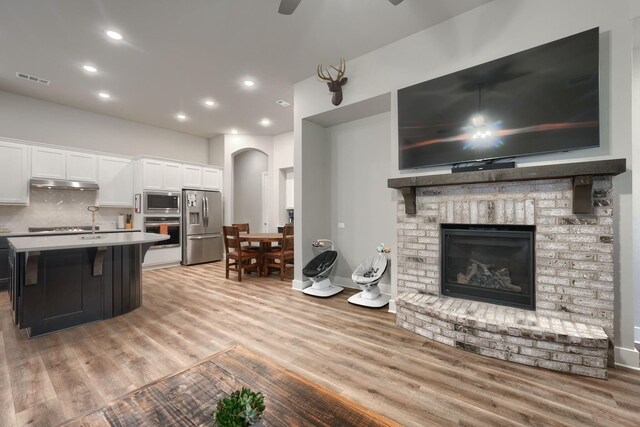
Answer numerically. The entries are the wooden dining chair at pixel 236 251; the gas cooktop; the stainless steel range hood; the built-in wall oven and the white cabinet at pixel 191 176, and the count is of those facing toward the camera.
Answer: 4

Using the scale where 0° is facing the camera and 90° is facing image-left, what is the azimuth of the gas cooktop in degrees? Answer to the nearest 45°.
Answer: approximately 0°

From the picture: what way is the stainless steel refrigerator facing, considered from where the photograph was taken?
facing the viewer and to the right of the viewer

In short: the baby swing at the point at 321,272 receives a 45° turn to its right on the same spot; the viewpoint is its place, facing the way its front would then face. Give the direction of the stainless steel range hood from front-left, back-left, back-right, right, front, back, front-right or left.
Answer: front

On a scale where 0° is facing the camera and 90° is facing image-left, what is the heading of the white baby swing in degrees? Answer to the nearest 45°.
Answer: approximately 45°

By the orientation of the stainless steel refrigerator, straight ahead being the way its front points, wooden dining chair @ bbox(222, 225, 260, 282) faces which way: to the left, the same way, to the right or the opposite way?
to the left

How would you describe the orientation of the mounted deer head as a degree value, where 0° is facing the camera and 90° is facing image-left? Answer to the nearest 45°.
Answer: approximately 45°

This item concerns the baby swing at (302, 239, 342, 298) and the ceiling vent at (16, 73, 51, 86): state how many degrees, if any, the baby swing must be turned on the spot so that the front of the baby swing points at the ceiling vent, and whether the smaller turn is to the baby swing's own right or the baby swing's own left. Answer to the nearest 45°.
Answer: approximately 45° to the baby swing's own right
